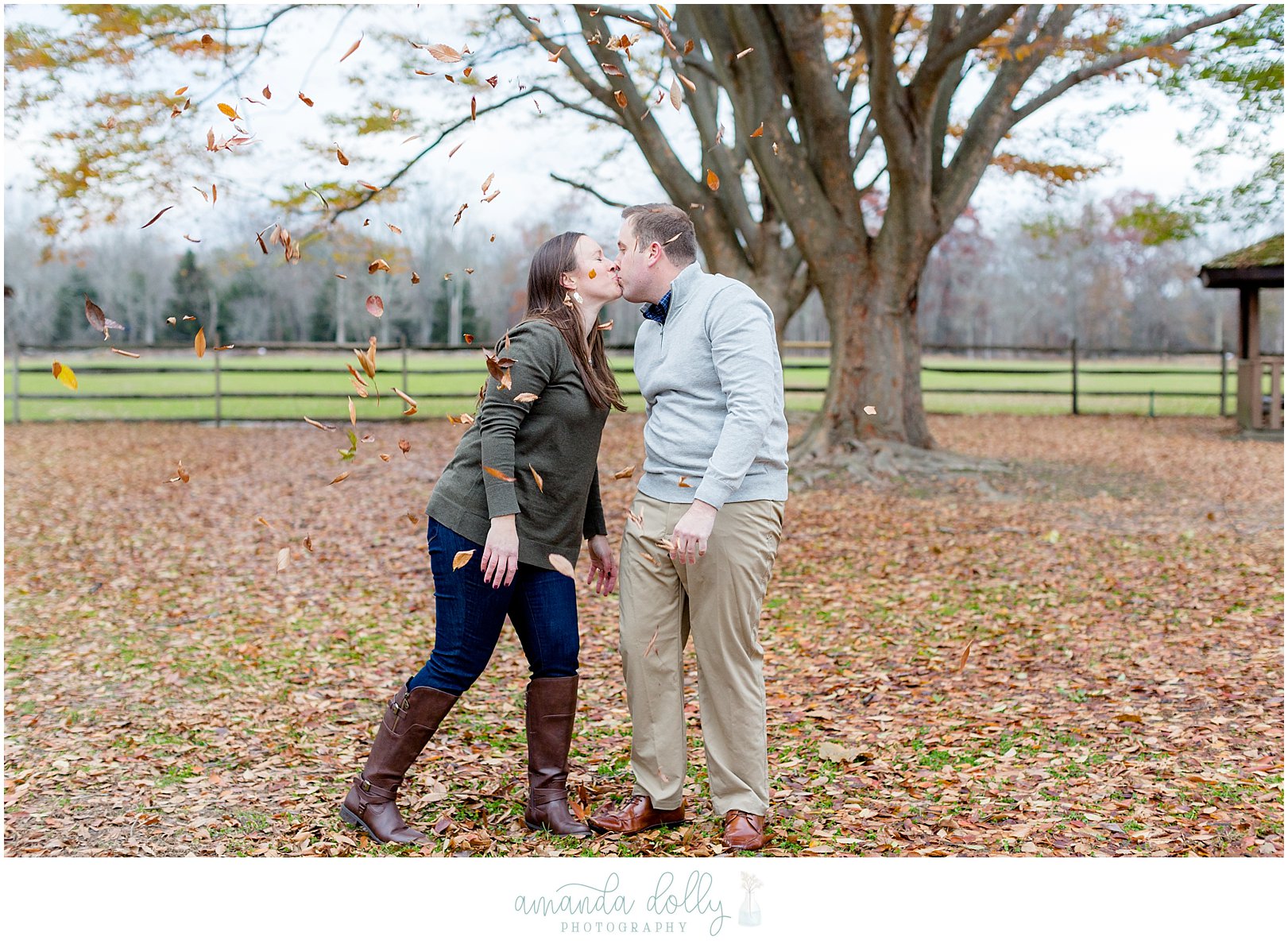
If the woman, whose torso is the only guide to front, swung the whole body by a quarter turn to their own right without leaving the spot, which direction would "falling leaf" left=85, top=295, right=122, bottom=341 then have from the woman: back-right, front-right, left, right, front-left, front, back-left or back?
right

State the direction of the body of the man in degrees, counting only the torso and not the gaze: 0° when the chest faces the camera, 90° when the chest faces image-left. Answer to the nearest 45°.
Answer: approximately 45°

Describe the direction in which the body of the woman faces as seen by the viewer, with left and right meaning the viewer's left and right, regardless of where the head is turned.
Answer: facing to the right of the viewer

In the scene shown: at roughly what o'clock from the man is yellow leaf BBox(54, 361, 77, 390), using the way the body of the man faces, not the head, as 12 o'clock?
The yellow leaf is roughly at 1 o'clock from the man.

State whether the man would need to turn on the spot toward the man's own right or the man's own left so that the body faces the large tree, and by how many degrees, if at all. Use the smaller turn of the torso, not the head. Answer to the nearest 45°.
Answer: approximately 135° to the man's own right

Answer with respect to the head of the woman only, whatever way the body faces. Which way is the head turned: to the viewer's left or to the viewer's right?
to the viewer's right

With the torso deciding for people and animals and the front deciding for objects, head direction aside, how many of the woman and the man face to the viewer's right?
1

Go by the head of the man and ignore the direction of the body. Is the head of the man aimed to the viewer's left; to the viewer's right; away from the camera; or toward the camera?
to the viewer's left

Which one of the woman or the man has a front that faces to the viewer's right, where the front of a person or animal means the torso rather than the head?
the woman

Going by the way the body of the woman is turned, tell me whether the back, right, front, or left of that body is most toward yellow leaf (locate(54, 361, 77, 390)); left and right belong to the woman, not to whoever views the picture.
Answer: back
